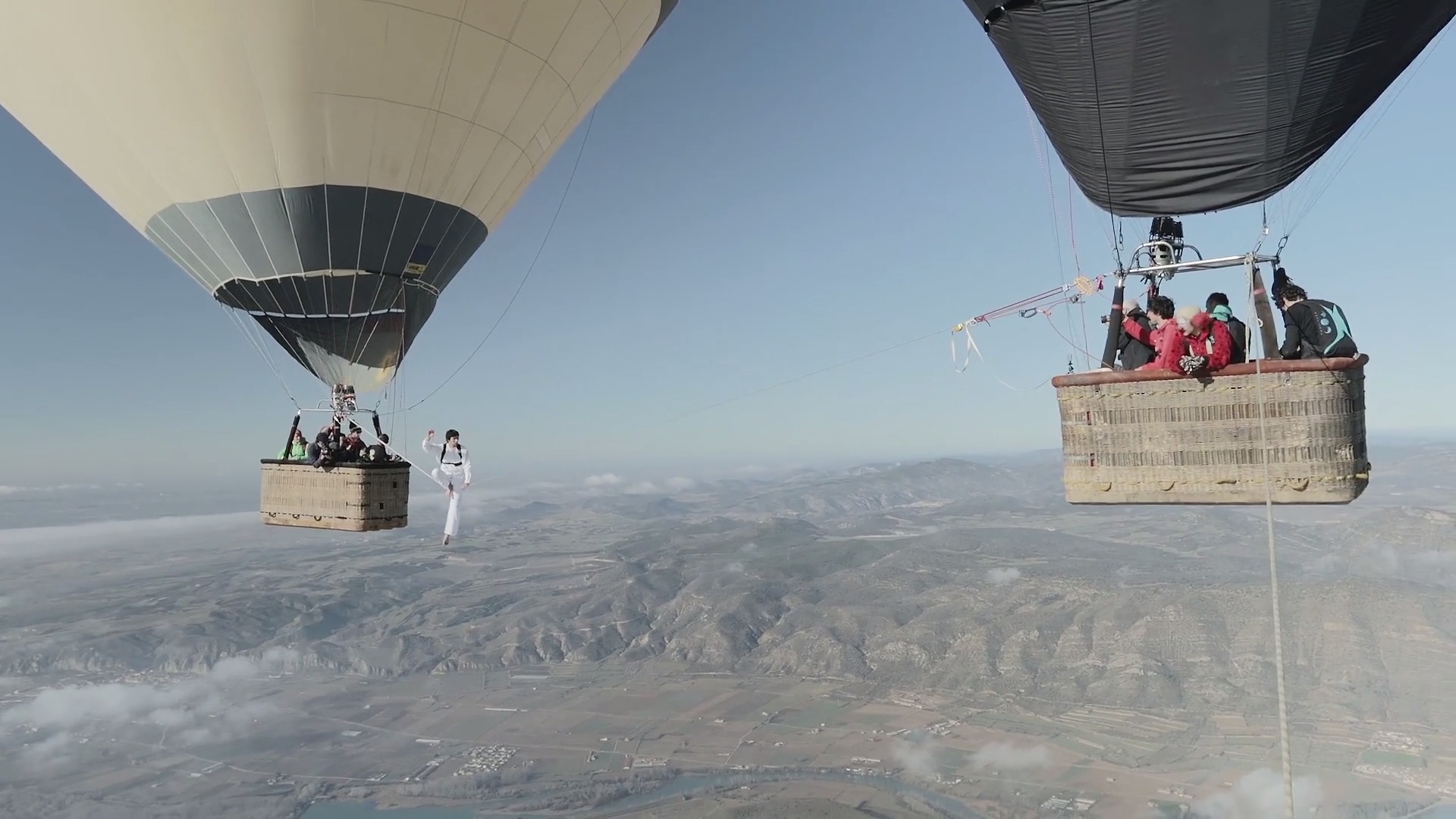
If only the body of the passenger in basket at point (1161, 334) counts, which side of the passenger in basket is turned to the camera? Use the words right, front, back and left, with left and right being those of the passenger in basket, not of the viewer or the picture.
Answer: left

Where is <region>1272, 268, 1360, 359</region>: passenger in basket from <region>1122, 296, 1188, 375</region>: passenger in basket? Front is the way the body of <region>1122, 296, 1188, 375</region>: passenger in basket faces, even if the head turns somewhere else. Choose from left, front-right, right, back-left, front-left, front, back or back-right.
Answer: back

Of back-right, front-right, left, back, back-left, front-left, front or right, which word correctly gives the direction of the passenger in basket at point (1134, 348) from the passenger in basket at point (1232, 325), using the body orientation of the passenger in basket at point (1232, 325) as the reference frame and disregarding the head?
front

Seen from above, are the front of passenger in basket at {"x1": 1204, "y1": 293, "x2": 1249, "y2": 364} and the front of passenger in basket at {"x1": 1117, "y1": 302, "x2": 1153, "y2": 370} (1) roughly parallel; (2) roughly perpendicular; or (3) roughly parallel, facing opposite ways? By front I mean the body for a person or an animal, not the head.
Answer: roughly parallel

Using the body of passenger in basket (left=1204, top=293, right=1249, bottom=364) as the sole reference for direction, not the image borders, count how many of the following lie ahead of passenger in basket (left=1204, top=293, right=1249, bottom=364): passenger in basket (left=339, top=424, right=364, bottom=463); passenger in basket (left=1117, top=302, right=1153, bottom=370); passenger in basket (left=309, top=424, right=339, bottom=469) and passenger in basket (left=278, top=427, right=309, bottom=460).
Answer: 4

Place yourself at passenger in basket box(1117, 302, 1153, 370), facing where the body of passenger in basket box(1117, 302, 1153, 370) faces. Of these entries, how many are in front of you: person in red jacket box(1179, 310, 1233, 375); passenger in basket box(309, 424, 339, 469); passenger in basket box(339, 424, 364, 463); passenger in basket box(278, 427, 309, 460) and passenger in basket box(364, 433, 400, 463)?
4

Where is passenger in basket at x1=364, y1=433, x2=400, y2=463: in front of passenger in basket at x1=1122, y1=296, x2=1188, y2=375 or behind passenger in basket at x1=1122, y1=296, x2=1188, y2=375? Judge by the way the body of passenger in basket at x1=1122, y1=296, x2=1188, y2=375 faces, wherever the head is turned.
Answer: in front

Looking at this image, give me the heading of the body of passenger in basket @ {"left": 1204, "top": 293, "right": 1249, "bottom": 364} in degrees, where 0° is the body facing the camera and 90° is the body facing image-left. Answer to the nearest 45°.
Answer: approximately 90°

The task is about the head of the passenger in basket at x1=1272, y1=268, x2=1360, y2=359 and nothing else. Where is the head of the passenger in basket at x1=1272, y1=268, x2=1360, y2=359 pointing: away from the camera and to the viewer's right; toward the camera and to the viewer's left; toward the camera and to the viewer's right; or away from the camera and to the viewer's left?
away from the camera and to the viewer's left

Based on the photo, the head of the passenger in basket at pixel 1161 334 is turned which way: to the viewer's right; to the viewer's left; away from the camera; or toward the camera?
to the viewer's left

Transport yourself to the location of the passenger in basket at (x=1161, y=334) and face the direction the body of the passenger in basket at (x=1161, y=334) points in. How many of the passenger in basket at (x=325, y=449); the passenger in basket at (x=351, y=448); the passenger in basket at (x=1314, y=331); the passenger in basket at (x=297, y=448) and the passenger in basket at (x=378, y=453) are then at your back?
1

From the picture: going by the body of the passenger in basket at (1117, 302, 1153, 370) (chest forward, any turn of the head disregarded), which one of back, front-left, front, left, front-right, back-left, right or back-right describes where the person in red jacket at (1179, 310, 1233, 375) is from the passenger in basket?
back-left

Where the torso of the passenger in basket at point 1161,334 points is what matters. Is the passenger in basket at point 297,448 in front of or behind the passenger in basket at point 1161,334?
in front

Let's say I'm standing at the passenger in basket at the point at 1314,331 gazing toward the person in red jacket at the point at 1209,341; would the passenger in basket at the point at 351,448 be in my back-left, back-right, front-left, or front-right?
front-right

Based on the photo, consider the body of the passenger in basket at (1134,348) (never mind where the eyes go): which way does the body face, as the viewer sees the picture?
to the viewer's left

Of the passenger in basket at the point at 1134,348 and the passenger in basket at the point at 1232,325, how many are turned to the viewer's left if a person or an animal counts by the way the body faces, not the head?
2

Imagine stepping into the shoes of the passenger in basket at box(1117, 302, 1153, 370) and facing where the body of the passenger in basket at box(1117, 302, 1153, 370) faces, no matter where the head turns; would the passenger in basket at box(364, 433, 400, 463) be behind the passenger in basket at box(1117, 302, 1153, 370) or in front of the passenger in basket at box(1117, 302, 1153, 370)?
in front
